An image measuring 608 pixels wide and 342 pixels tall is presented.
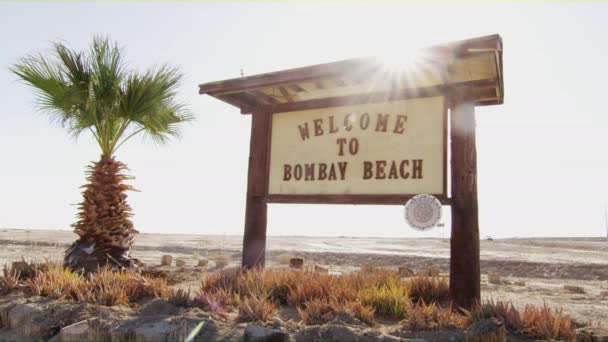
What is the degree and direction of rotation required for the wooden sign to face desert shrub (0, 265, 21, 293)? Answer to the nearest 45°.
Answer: approximately 45° to its right

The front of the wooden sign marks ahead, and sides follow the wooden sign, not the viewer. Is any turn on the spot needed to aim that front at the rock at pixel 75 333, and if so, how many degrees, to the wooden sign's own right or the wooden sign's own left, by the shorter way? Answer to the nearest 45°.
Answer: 0° — it already faces it

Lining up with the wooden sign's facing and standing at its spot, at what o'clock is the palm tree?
The palm tree is roughly at 2 o'clock from the wooden sign.

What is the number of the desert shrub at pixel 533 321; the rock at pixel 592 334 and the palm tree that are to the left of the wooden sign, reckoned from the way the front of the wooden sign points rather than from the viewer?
2

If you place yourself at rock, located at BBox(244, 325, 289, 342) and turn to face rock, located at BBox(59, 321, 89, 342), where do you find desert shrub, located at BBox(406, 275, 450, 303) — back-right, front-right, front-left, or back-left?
back-right

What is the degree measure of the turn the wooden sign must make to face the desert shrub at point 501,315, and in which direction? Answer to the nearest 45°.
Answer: approximately 90° to its left

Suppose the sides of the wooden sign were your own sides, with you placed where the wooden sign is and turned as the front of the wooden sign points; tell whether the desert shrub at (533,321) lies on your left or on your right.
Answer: on your left

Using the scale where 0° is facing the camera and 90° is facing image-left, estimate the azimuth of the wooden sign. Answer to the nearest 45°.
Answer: approximately 45°
